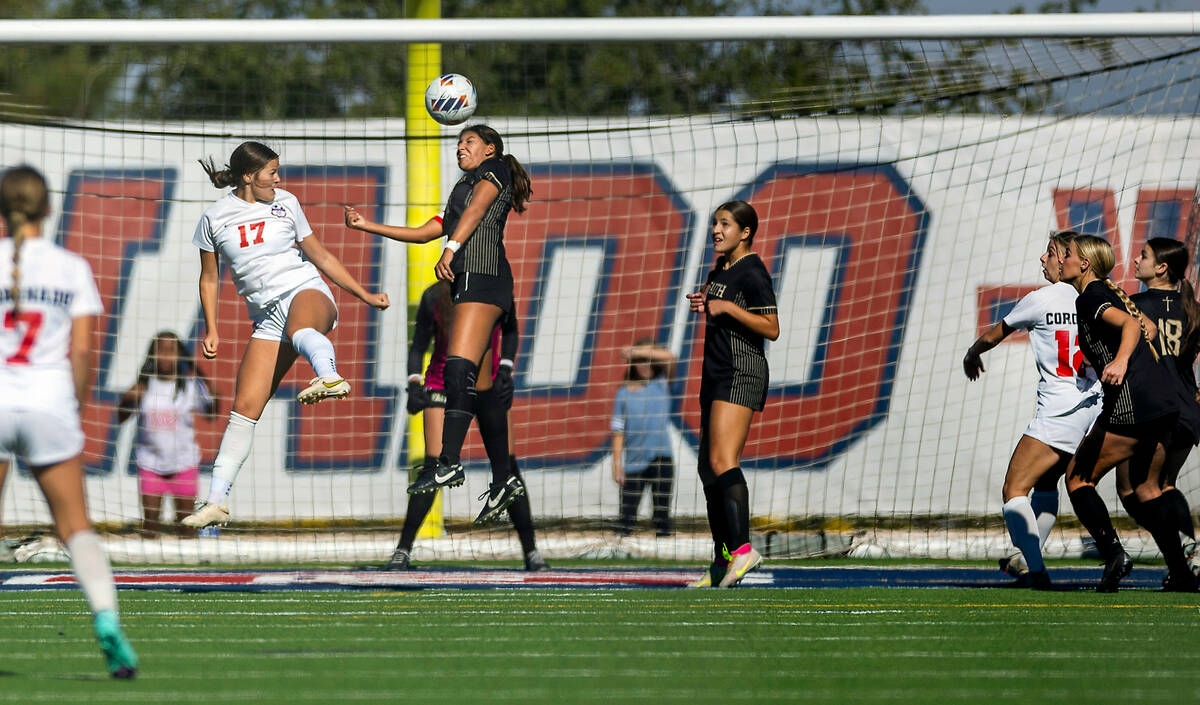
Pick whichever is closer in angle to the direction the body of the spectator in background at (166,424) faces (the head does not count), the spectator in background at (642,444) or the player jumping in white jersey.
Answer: the player jumping in white jersey

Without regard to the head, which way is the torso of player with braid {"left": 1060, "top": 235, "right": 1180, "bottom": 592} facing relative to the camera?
to the viewer's left

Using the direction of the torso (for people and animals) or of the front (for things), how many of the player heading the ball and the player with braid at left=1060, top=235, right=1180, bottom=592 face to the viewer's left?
2

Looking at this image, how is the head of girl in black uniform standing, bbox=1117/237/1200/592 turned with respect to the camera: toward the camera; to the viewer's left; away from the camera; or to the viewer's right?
to the viewer's left

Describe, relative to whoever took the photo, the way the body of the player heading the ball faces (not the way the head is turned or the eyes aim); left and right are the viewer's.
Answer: facing to the left of the viewer

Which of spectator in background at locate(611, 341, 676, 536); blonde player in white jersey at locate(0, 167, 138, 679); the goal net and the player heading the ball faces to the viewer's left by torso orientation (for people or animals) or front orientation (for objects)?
the player heading the ball

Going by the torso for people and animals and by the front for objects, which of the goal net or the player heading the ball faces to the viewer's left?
the player heading the ball

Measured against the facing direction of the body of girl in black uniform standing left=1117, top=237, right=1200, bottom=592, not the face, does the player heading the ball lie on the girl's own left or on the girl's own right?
on the girl's own left

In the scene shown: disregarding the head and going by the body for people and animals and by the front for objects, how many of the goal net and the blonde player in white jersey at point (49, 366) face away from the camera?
1

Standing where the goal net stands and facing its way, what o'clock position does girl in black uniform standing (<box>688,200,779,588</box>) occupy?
The girl in black uniform standing is roughly at 12 o'clock from the goal net.

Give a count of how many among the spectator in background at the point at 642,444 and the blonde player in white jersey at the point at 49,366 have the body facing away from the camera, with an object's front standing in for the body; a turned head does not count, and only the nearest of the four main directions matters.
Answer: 1
